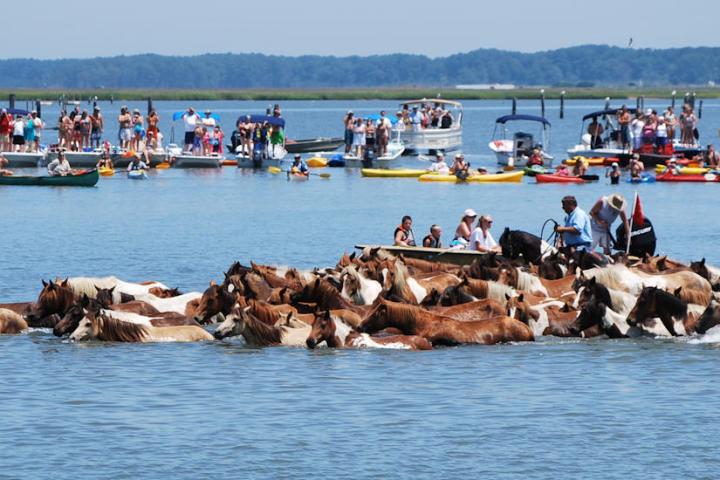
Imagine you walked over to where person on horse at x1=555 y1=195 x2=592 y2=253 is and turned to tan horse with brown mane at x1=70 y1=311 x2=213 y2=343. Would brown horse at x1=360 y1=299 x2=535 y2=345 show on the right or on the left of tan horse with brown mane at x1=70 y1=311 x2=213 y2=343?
left

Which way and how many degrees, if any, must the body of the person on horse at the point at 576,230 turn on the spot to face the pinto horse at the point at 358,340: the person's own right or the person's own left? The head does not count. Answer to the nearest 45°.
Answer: approximately 45° to the person's own left

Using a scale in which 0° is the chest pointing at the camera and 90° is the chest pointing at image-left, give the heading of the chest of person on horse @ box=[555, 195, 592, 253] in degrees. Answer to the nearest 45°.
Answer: approximately 90°

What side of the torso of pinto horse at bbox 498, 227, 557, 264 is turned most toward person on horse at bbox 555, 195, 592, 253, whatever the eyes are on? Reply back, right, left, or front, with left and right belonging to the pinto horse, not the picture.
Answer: back

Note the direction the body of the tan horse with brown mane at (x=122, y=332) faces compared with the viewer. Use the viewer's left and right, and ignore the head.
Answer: facing to the left of the viewer

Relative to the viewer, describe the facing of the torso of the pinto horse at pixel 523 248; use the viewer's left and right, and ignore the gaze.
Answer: facing to the left of the viewer

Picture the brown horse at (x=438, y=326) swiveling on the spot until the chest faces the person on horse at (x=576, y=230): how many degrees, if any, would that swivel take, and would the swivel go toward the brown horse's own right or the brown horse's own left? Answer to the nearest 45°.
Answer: approximately 135° to the brown horse's own right

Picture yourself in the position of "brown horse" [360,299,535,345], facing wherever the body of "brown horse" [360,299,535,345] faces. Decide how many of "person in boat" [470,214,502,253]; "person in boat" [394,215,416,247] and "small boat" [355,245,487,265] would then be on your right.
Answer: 3
